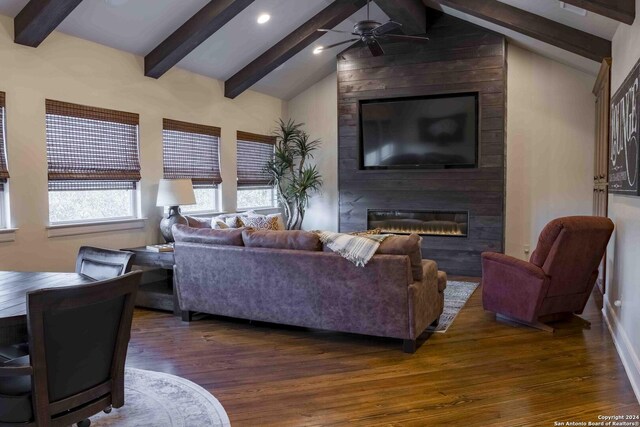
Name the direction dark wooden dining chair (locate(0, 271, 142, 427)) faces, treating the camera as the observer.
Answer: facing away from the viewer and to the left of the viewer

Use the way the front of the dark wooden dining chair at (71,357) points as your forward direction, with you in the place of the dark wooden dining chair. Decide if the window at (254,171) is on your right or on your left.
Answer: on your right

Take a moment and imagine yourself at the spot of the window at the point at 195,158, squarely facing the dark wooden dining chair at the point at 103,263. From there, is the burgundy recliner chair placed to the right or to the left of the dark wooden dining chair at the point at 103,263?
left

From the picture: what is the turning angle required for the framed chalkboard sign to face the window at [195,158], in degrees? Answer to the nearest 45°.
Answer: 0° — it already faces it

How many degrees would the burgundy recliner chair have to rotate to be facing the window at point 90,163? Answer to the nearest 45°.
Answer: approximately 45° to its left

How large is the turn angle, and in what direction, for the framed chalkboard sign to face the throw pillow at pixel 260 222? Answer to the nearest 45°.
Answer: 0° — it already faces it

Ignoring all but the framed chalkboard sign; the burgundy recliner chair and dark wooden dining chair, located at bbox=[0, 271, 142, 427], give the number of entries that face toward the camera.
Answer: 0

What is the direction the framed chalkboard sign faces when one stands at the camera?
facing to the left of the viewer

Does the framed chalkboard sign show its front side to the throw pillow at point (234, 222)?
yes

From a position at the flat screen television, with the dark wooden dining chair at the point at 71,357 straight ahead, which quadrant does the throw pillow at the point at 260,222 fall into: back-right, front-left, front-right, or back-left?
front-right

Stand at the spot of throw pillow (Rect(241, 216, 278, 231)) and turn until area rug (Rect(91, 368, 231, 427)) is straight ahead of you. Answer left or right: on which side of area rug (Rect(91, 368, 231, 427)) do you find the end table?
right

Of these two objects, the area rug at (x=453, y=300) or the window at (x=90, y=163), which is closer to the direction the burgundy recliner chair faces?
the area rug
